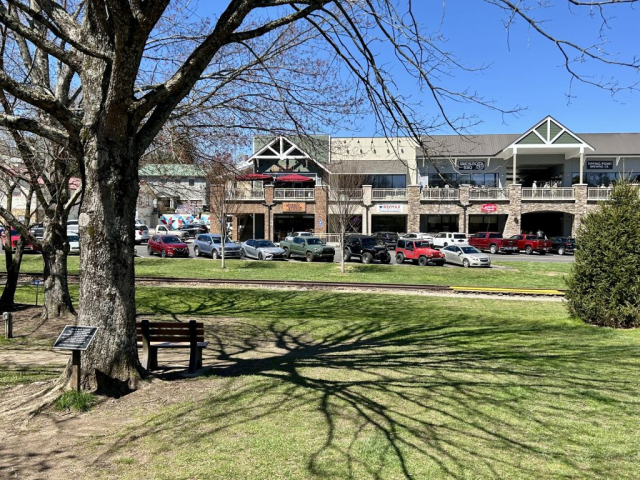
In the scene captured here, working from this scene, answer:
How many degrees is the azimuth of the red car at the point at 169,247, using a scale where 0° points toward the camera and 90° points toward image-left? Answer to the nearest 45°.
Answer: approximately 315°

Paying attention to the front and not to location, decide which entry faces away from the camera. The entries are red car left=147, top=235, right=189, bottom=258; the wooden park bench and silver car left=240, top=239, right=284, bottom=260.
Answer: the wooden park bench

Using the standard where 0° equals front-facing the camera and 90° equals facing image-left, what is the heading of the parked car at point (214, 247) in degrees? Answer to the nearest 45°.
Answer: approximately 315°

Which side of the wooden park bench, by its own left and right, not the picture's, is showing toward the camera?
back

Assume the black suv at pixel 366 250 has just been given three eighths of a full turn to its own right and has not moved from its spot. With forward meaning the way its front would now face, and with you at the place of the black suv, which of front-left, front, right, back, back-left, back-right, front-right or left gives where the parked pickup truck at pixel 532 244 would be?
back-right

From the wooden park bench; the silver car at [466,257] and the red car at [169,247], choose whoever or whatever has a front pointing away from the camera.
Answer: the wooden park bench

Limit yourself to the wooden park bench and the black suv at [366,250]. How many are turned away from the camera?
1
